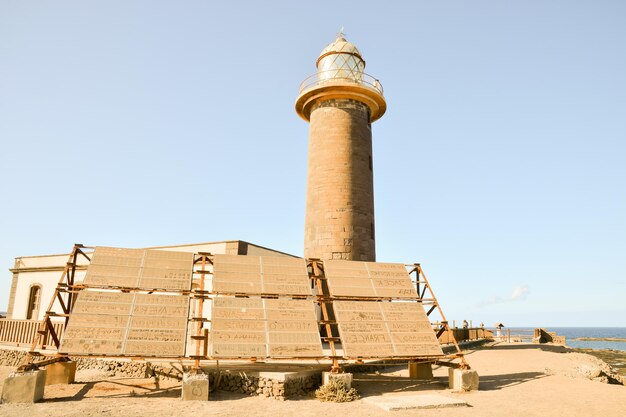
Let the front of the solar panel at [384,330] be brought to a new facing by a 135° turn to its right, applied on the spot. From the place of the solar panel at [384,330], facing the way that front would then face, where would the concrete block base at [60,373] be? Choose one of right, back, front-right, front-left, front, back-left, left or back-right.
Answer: front-left

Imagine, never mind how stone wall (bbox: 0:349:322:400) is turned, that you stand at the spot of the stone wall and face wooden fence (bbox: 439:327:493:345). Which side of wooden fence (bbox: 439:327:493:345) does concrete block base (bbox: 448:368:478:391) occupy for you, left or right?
right

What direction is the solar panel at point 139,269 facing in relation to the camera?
toward the camera

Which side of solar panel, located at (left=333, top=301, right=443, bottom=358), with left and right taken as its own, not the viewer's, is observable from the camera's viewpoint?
front

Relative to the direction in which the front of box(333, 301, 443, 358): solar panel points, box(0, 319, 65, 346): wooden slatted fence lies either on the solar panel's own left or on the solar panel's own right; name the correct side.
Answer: on the solar panel's own right

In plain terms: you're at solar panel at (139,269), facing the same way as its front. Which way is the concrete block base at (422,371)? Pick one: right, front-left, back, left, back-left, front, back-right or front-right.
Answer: left

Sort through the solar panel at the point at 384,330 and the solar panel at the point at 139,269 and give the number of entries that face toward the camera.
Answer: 2

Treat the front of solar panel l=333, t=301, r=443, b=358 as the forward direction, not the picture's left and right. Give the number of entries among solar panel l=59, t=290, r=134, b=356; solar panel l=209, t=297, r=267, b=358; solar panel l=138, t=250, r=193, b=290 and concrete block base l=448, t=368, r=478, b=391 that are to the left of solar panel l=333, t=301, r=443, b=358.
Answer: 1
